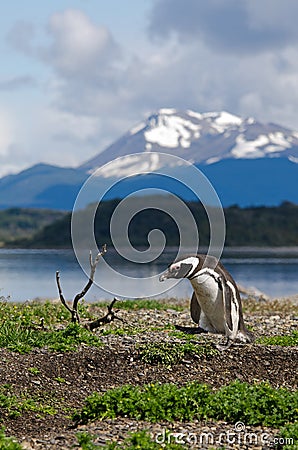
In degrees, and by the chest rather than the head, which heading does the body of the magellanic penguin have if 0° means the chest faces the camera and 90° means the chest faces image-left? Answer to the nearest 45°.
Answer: approximately 45°
